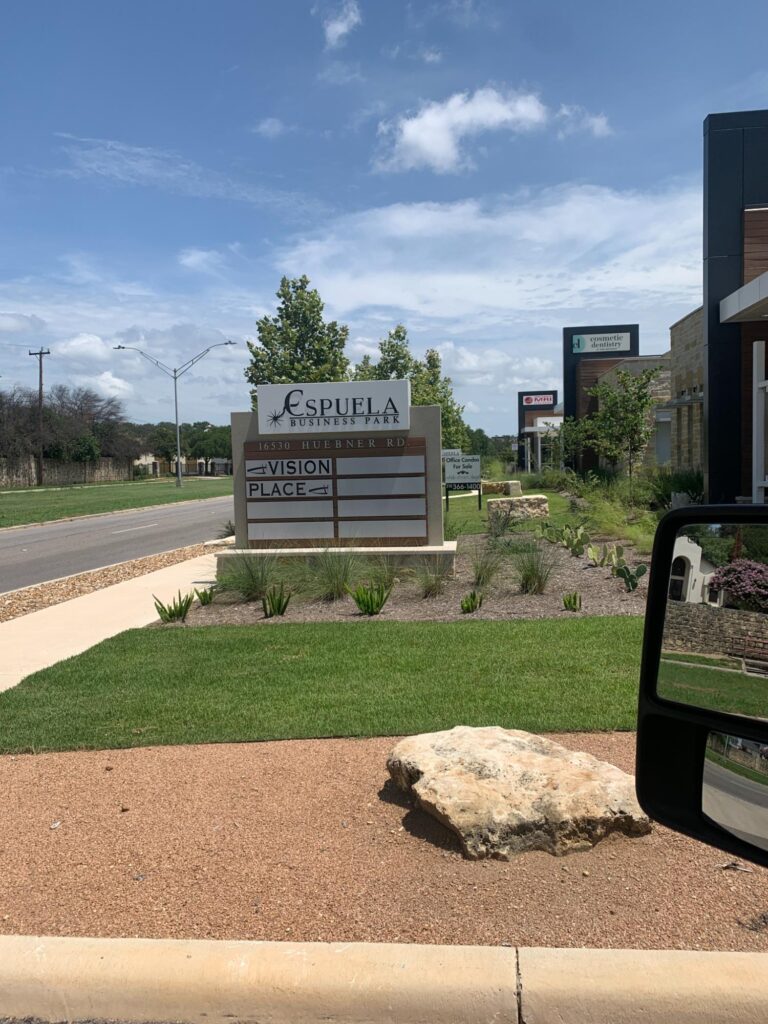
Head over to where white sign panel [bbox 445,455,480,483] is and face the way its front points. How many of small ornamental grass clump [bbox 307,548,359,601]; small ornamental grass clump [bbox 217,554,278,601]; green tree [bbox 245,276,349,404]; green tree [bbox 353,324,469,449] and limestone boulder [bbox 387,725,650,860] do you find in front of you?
3

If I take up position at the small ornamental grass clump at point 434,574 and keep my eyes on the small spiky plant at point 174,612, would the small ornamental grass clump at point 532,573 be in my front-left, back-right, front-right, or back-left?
back-left

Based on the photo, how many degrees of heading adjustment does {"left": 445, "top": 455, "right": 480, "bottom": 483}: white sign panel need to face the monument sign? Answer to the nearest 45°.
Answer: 0° — it already faces it

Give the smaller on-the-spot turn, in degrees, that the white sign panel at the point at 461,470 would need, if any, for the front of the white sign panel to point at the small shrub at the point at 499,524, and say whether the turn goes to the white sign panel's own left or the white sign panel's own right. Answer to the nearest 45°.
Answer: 0° — it already faces it

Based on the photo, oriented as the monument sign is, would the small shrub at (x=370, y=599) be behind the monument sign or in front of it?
in front

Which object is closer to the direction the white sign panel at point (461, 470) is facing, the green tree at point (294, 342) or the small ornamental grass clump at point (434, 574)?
the small ornamental grass clump

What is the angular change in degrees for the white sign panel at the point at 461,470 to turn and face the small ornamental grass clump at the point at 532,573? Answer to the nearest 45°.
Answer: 0° — it already faces it

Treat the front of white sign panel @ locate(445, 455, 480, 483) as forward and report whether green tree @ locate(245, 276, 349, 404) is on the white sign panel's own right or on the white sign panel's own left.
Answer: on the white sign panel's own right

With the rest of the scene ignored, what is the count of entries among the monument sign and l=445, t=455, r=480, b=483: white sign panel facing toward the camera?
2

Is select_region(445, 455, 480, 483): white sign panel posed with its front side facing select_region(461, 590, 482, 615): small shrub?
yes

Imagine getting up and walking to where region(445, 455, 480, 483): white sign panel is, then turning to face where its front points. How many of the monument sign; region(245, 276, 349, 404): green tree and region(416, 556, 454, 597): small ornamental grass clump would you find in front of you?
2

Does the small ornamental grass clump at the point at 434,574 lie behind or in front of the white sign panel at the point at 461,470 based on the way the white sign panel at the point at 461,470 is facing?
in front

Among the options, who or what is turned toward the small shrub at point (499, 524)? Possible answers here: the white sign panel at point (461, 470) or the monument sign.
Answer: the white sign panel

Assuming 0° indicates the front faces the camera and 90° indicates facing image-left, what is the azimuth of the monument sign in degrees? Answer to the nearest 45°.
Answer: approximately 0°
